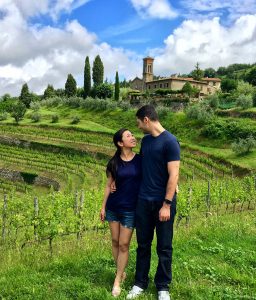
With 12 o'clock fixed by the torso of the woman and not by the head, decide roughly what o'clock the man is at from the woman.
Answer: The man is roughly at 10 o'clock from the woman.

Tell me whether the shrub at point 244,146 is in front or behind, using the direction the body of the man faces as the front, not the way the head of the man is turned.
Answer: behind

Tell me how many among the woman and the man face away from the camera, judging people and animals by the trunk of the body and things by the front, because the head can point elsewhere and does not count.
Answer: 0

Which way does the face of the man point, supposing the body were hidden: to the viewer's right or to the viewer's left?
to the viewer's left

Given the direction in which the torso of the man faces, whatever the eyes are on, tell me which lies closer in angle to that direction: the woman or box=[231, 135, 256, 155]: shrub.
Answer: the woman

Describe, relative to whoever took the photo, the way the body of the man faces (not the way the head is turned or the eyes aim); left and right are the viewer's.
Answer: facing the viewer and to the left of the viewer

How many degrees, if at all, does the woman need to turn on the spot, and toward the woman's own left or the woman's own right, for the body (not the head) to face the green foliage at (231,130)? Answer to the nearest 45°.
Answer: approximately 180°

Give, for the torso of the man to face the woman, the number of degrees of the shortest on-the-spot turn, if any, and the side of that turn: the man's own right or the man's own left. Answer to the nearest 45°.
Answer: approximately 90° to the man's own right

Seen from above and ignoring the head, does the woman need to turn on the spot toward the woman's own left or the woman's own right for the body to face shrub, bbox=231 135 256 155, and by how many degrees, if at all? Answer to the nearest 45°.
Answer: approximately 180°

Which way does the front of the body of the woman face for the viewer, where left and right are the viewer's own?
facing the viewer
